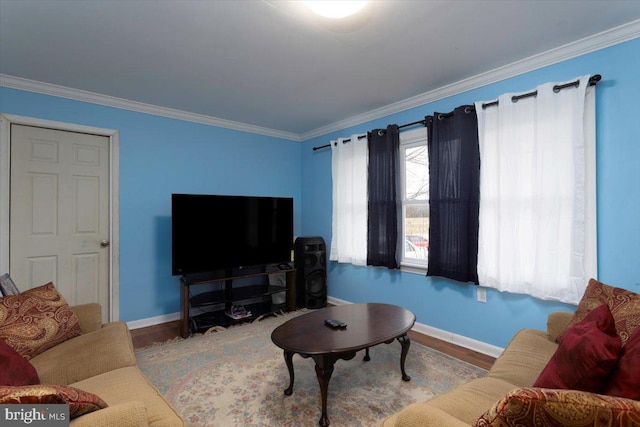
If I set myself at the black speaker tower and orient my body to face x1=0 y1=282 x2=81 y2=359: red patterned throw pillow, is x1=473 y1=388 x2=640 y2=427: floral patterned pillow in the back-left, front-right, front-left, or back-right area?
front-left

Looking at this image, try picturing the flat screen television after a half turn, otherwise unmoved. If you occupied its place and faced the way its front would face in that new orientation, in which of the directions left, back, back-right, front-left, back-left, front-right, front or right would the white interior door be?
front-left

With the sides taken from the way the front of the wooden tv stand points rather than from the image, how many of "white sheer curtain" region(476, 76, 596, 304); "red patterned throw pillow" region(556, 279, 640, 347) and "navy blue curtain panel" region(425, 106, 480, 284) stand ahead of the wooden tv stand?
3

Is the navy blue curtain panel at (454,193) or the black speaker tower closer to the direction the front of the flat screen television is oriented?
the navy blue curtain panel

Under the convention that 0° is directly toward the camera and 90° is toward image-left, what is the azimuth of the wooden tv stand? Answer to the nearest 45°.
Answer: approximately 315°

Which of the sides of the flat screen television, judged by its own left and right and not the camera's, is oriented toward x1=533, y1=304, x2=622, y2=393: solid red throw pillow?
front

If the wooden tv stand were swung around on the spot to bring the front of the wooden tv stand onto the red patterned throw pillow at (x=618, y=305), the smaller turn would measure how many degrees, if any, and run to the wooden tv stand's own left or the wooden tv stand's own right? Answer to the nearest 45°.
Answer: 0° — it already faces it

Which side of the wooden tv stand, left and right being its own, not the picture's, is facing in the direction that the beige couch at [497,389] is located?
front

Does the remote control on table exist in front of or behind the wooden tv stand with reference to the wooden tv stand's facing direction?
in front

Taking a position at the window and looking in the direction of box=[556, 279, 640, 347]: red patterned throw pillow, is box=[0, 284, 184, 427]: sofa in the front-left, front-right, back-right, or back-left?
front-right

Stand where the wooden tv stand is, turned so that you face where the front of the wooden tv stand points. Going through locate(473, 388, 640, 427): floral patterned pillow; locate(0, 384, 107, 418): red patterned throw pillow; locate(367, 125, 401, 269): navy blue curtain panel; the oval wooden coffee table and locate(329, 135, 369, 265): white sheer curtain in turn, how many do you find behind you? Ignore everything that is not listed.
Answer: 0

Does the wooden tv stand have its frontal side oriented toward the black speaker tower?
no

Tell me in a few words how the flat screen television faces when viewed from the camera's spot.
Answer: facing the viewer and to the right of the viewer

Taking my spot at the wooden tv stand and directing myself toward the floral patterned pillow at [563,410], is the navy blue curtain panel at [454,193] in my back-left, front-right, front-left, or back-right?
front-left
